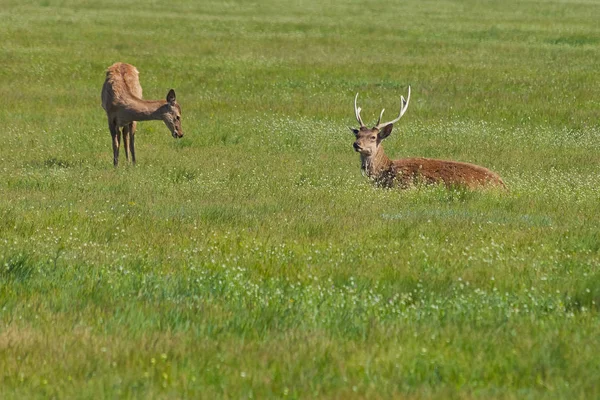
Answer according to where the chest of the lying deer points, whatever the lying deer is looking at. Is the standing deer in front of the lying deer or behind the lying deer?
in front

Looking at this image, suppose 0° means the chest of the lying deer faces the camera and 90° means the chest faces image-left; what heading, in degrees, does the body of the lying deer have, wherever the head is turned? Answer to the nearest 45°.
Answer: approximately 90°

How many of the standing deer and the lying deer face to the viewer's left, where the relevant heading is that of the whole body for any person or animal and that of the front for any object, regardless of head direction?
1

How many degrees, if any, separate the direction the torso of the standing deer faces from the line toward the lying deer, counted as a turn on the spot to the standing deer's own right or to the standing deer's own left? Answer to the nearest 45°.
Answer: approximately 45° to the standing deer's own left
